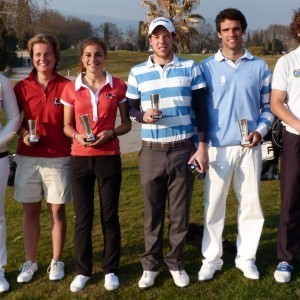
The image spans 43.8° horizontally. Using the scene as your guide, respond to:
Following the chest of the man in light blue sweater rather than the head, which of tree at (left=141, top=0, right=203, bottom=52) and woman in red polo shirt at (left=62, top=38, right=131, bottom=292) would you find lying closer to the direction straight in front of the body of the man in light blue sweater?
the woman in red polo shirt

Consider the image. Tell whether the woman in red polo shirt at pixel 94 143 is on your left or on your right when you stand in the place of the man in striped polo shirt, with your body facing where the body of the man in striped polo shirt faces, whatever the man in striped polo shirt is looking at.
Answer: on your right

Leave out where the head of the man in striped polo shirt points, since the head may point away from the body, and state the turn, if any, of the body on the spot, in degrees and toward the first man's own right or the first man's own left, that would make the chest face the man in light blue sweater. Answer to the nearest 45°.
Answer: approximately 90° to the first man's own left

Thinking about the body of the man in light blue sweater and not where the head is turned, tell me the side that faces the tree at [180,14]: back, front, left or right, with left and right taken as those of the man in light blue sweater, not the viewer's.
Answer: back

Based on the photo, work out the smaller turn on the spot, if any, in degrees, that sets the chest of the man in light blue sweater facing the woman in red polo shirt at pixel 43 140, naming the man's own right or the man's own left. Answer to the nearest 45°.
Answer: approximately 90° to the man's own right

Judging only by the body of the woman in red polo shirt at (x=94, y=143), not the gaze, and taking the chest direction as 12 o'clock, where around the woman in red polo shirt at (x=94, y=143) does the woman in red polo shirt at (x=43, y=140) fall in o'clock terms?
the woman in red polo shirt at (x=43, y=140) is roughly at 4 o'clock from the woman in red polo shirt at (x=94, y=143).

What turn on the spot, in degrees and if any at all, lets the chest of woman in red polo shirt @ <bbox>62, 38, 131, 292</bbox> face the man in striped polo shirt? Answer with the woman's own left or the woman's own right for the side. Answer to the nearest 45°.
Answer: approximately 90° to the woman's own left

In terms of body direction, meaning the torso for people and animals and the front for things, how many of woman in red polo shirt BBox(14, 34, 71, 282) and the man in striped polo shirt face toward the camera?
2

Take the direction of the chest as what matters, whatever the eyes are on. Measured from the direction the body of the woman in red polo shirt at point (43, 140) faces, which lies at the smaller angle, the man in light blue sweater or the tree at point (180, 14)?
the man in light blue sweater

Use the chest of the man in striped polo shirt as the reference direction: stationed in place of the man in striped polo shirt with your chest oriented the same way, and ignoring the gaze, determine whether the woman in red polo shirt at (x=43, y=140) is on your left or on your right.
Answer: on your right

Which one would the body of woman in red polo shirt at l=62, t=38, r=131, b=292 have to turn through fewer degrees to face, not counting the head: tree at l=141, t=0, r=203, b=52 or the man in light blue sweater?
the man in light blue sweater
